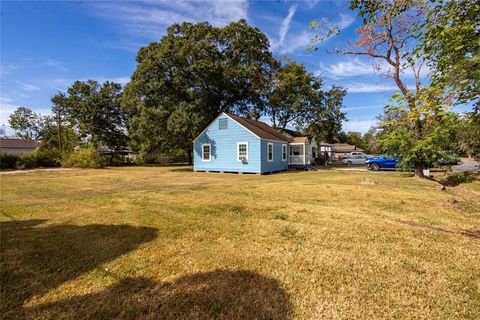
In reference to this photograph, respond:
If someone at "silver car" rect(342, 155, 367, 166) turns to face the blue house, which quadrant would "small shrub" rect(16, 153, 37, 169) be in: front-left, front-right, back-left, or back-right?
front-right

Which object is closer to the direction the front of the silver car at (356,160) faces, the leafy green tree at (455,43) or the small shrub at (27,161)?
the small shrub

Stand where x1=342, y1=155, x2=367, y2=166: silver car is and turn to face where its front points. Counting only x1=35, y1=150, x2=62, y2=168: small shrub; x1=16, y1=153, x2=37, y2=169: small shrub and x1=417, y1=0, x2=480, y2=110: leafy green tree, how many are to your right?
0

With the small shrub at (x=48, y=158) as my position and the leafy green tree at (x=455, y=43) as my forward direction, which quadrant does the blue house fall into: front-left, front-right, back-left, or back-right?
front-left

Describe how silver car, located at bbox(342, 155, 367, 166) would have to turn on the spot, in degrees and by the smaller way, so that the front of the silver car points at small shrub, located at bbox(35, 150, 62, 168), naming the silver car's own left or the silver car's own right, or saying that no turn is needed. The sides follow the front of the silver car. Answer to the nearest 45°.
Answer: approximately 45° to the silver car's own left

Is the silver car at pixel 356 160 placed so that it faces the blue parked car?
no

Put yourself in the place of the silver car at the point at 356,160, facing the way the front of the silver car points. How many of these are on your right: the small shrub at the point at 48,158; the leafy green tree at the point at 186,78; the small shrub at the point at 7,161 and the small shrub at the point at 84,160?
0

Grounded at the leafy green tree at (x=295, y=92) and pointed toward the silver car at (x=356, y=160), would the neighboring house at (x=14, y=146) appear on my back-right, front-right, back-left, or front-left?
back-left

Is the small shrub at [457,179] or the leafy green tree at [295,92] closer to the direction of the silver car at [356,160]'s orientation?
the leafy green tree

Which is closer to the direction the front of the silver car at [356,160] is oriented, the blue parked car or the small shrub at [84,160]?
the small shrub

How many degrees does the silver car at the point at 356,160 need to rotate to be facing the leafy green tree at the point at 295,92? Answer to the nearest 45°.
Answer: approximately 45° to its left

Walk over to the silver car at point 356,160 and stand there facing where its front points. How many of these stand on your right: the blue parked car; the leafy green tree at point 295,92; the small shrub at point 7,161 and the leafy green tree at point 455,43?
0

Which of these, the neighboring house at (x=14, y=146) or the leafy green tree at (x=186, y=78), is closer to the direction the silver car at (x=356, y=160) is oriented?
the neighboring house

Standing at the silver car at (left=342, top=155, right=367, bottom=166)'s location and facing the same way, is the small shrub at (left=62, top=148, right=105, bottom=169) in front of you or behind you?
in front

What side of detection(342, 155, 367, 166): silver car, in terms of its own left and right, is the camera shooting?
left

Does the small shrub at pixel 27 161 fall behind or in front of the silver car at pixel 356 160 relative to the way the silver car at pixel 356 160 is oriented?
in front
